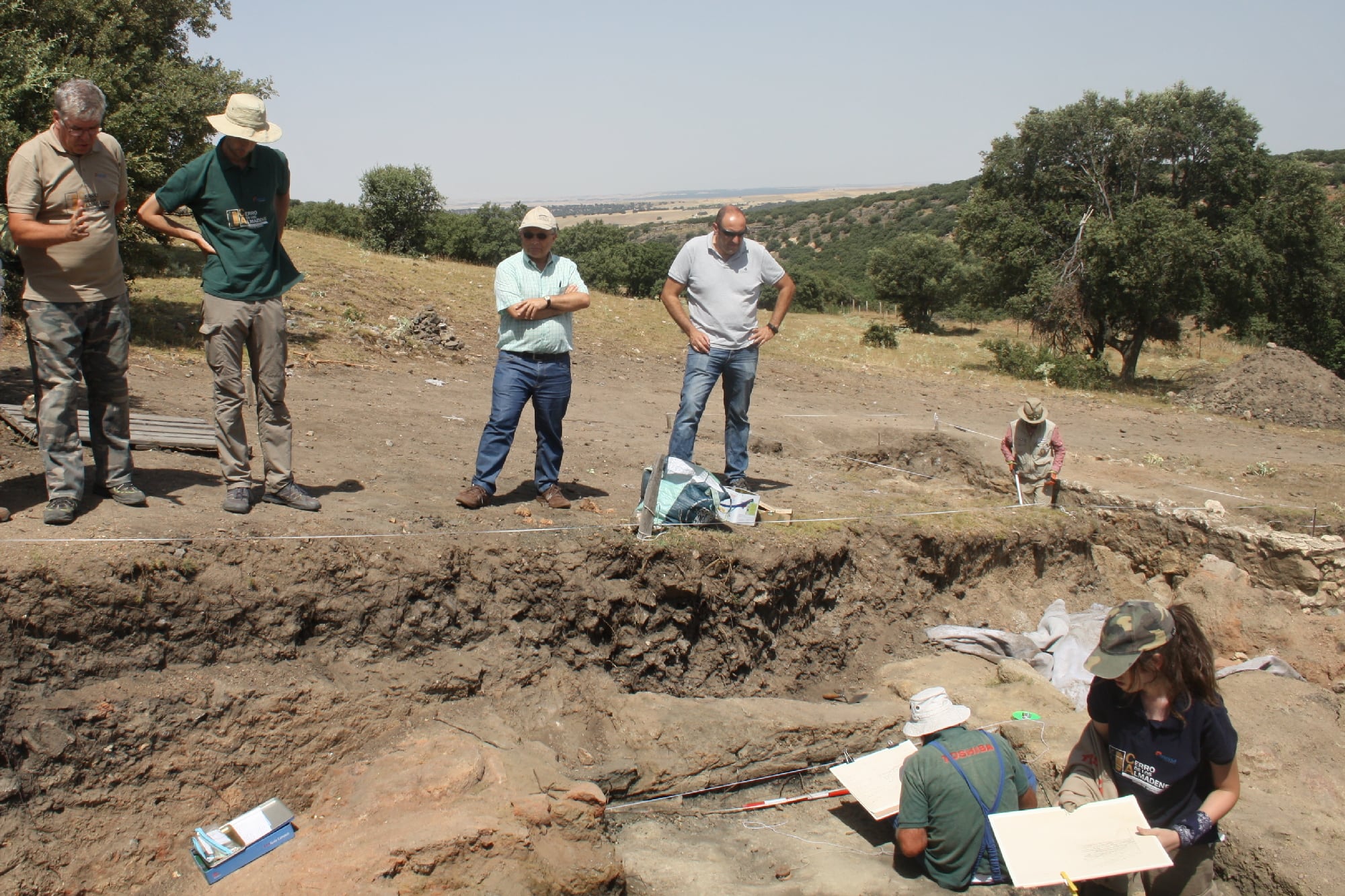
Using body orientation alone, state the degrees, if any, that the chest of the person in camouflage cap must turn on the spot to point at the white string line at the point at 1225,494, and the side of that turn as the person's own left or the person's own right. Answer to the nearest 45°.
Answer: approximately 135° to the person's own right

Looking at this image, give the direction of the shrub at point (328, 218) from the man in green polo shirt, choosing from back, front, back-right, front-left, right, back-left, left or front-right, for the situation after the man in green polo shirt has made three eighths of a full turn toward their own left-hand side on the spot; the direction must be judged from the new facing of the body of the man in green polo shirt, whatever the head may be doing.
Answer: front

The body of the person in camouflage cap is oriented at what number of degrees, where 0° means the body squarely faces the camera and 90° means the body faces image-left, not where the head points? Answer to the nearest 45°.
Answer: approximately 45°

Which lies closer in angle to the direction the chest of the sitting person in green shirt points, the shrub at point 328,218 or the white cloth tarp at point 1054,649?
the shrub

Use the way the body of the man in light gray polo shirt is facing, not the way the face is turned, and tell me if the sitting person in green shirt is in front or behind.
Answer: in front

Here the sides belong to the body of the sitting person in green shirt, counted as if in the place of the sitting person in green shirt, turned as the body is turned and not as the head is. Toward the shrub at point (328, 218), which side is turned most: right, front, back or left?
front

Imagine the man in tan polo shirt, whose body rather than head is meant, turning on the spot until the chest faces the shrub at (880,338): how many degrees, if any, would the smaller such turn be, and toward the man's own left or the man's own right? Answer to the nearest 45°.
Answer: approximately 90° to the man's own left

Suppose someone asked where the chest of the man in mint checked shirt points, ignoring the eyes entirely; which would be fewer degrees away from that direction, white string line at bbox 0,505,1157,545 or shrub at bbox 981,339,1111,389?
the white string line

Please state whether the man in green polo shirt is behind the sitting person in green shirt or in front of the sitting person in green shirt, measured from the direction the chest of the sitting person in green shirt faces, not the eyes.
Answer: in front

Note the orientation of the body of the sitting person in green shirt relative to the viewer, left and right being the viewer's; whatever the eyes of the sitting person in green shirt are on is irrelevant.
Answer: facing away from the viewer and to the left of the viewer

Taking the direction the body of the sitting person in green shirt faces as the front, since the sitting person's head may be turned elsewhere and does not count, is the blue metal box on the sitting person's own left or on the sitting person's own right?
on the sitting person's own left
